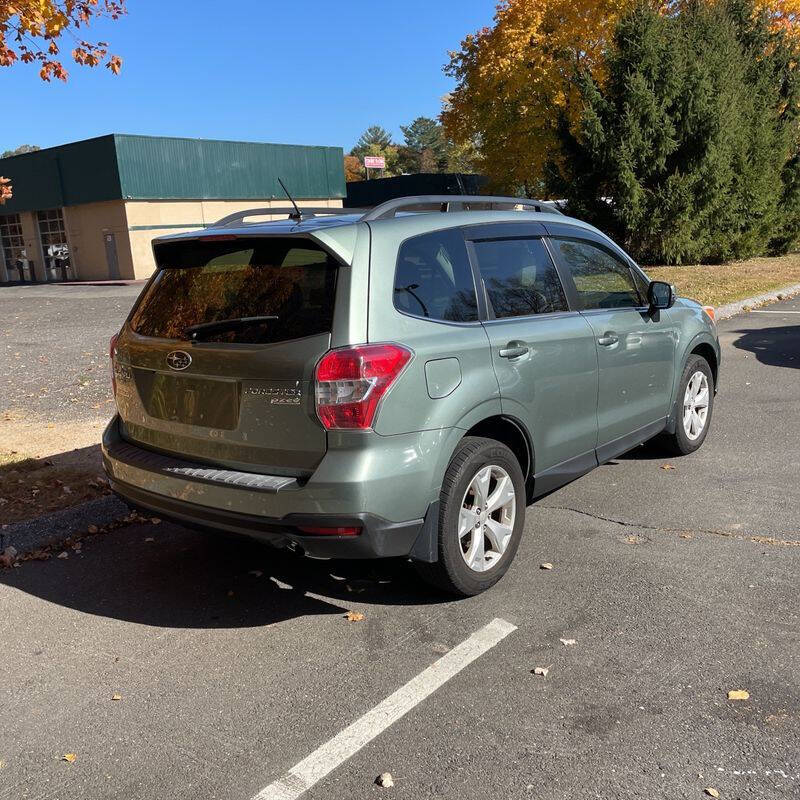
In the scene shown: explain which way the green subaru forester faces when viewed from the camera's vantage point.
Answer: facing away from the viewer and to the right of the viewer

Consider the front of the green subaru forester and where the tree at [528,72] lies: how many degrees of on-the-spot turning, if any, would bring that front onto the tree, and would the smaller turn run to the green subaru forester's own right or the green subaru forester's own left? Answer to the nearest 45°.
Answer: approximately 45° to the green subaru forester's own left

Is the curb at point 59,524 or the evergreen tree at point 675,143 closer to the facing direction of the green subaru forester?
the evergreen tree

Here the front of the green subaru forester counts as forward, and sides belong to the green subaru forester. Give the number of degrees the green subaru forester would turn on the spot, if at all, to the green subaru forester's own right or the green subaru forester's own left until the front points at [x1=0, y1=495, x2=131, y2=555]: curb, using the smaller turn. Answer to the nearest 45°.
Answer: approximately 90° to the green subaru forester's own left

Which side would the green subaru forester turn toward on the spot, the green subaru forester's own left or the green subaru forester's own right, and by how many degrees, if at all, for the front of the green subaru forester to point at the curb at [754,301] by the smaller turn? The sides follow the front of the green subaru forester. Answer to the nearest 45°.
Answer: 0° — it already faces it

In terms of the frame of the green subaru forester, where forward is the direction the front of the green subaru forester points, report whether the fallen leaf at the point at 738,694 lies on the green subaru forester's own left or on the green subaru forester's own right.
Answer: on the green subaru forester's own right

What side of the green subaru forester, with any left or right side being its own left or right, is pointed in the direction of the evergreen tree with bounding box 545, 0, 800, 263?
front

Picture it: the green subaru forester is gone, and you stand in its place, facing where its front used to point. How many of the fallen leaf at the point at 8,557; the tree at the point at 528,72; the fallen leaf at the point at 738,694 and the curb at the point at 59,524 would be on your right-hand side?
1

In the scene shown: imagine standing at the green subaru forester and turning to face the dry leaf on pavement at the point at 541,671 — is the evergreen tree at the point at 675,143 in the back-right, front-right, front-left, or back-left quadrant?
back-left

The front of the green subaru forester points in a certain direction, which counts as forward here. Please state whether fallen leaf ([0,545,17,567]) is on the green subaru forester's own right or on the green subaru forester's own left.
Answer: on the green subaru forester's own left
